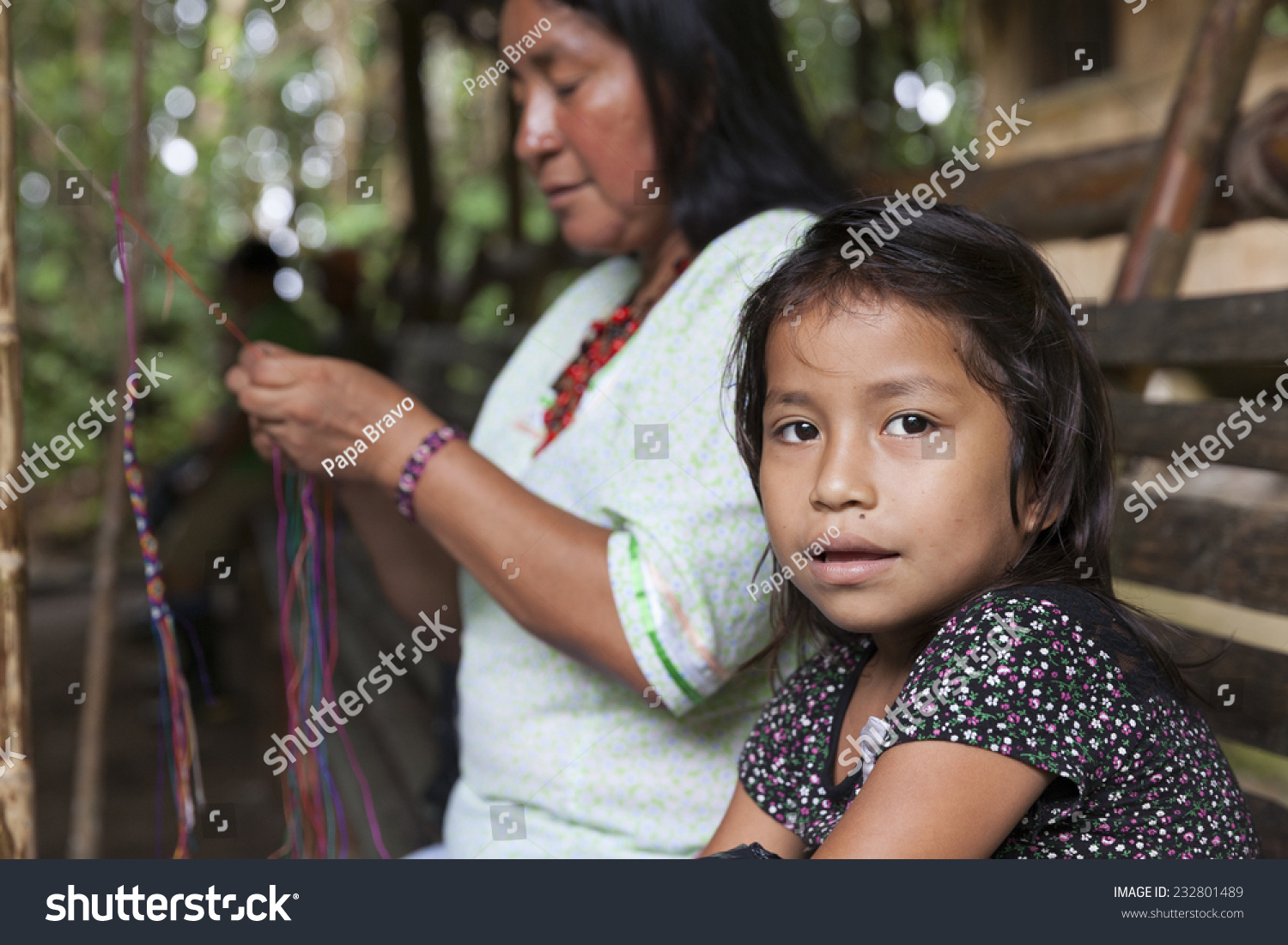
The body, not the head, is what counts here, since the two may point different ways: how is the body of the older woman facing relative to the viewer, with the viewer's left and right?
facing the viewer and to the left of the viewer

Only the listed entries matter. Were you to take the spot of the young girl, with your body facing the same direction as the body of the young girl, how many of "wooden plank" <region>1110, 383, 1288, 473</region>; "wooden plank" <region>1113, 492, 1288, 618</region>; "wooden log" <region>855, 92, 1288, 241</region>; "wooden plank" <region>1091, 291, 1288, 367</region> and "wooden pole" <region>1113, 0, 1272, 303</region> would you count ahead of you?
0

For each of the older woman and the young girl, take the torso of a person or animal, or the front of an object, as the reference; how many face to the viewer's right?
0

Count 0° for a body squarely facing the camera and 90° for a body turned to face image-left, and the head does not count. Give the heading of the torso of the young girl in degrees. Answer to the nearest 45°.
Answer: approximately 45°

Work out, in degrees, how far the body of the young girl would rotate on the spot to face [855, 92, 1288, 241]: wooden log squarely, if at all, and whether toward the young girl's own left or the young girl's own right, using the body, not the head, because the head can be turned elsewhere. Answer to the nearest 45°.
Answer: approximately 135° to the young girl's own right

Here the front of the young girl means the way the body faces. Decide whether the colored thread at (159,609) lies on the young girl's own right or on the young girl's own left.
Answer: on the young girl's own right

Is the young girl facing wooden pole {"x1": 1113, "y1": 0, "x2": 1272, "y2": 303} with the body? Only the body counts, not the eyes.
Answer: no

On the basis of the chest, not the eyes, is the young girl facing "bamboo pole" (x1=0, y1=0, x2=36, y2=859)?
no
